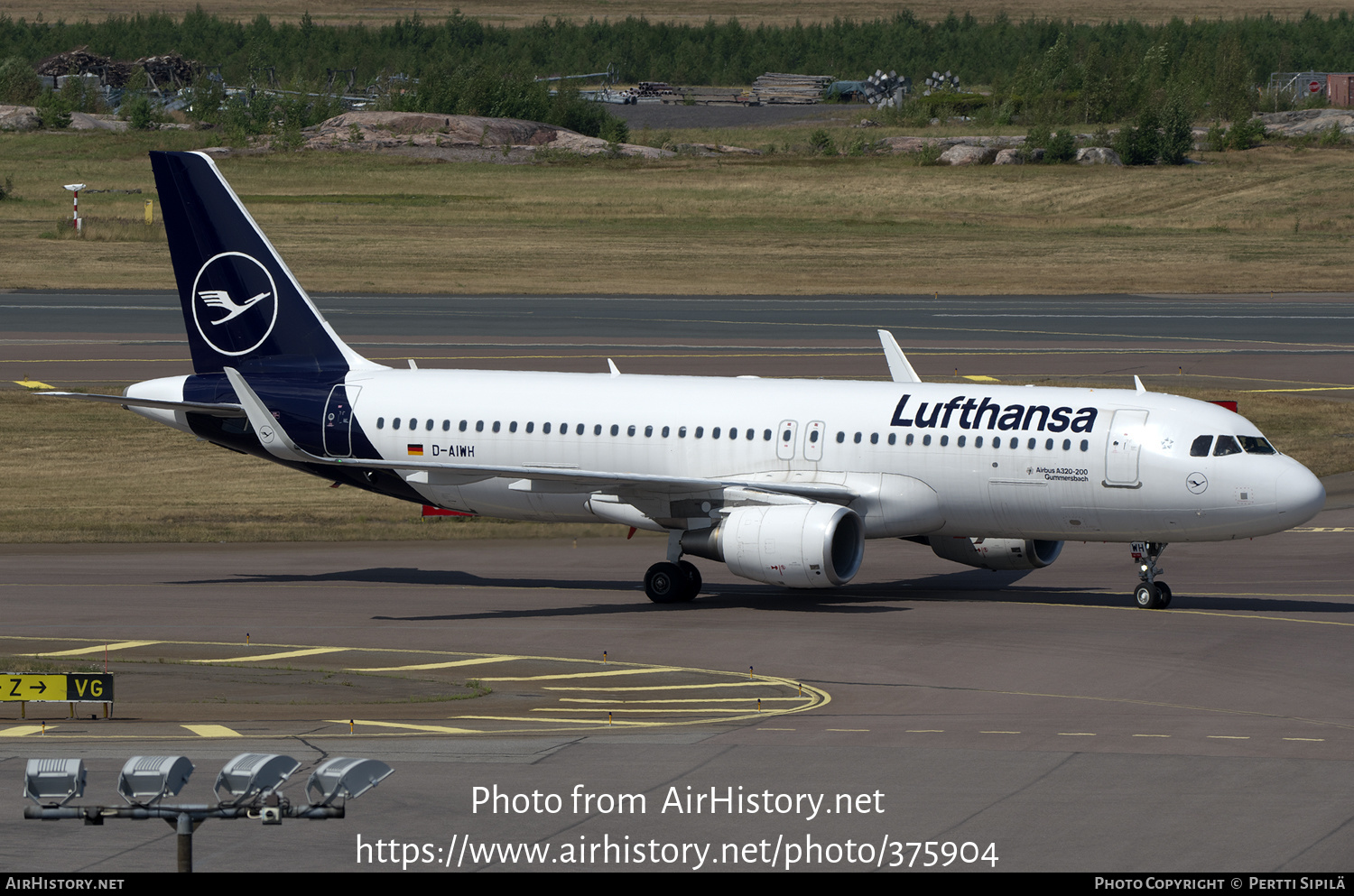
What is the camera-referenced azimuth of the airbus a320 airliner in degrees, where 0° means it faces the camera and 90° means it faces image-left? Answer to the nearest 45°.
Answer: approximately 315°

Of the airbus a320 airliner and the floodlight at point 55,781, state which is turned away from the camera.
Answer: the floodlight

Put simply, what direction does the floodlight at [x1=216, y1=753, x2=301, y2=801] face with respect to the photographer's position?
facing away from the viewer and to the right of the viewer

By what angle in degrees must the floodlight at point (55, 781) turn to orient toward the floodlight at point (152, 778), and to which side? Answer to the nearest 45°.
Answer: approximately 90° to its right

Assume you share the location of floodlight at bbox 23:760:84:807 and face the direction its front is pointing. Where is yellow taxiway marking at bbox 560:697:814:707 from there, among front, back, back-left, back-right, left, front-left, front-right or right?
front-right

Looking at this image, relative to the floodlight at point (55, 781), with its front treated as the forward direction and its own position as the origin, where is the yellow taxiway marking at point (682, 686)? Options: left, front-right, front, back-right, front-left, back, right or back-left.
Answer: front-right

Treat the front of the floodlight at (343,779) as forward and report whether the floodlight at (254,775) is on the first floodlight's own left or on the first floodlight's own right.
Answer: on the first floodlight's own left

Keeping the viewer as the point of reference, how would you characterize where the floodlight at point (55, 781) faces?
facing away from the viewer

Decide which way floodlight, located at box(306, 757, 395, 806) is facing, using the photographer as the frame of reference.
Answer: facing away from the viewer and to the right of the viewer

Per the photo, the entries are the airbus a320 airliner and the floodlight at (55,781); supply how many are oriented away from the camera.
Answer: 1
